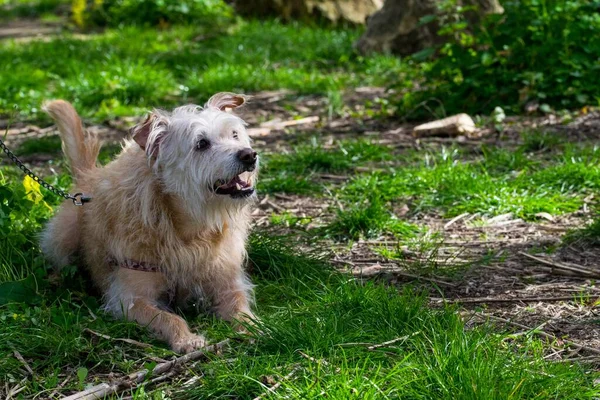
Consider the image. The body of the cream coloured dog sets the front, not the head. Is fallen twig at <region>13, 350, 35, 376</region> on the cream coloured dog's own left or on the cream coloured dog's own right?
on the cream coloured dog's own right

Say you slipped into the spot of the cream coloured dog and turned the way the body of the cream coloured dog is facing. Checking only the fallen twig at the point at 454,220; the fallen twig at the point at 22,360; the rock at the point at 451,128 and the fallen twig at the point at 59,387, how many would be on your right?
2

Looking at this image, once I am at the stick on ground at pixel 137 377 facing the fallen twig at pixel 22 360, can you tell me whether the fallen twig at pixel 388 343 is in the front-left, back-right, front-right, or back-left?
back-right

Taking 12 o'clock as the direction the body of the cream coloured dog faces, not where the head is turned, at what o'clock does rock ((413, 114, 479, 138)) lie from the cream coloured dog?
The rock is roughly at 9 o'clock from the cream coloured dog.

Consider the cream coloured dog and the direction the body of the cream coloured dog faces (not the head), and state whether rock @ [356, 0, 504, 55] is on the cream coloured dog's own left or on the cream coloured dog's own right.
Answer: on the cream coloured dog's own left

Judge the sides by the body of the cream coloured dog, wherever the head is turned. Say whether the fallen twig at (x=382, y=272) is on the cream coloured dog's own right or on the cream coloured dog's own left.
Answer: on the cream coloured dog's own left

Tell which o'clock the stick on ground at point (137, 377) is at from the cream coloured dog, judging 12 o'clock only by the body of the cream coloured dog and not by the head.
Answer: The stick on ground is roughly at 2 o'clock from the cream coloured dog.

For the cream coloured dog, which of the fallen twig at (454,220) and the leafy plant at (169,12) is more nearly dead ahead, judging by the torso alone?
the fallen twig

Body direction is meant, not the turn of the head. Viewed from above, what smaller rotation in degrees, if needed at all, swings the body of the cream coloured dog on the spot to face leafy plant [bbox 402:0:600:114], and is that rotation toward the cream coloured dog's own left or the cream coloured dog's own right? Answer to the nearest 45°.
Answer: approximately 90° to the cream coloured dog's own left

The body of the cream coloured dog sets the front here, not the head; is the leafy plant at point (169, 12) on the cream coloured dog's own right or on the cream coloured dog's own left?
on the cream coloured dog's own left

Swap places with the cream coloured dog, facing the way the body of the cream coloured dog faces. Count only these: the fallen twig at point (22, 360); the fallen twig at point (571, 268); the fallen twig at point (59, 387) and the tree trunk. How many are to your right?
2

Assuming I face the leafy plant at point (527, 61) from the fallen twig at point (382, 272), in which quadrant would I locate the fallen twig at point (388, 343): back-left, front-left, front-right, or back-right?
back-right

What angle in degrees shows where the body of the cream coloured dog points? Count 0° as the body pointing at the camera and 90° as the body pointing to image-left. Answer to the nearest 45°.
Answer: approximately 315°

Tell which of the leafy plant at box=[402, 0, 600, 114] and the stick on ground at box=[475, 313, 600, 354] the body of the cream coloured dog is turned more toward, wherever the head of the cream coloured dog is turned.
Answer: the stick on ground
